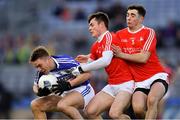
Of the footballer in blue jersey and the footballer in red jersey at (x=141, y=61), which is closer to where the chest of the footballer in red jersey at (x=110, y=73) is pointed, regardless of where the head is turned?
the footballer in blue jersey

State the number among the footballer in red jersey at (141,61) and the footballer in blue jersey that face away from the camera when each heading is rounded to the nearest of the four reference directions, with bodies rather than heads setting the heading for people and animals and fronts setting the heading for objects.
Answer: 0

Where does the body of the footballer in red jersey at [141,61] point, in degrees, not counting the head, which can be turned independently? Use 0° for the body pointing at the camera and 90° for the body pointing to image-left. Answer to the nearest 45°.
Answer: approximately 45°

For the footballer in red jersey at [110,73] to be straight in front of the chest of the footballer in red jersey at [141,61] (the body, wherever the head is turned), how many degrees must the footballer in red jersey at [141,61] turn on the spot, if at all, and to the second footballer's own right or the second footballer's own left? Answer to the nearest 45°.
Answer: approximately 45° to the second footballer's own right

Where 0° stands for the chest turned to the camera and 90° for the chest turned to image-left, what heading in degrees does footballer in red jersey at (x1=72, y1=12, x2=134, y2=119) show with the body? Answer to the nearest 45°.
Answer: approximately 45°

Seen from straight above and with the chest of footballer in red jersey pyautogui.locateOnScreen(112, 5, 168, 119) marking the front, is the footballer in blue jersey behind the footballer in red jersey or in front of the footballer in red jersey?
in front

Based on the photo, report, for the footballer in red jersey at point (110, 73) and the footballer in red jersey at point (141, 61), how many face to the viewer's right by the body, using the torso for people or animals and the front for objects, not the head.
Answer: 0

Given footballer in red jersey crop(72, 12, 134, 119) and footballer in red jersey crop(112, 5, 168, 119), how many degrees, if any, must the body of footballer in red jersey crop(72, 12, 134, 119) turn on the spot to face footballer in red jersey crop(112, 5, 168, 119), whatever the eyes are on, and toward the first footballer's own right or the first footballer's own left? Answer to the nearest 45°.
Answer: approximately 135° to the first footballer's own left
